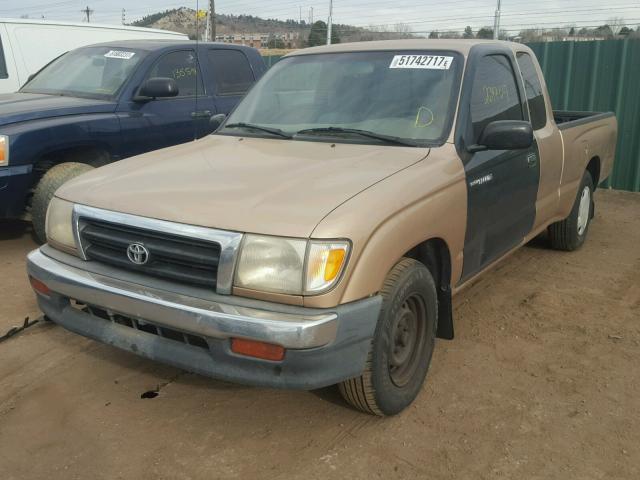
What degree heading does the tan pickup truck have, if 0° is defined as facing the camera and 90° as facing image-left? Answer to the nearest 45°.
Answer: approximately 45°

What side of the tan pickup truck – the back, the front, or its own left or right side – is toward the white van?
right

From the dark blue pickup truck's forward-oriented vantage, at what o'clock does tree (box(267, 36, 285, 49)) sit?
The tree is roughly at 5 o'clock from the dark blue pickup truck.

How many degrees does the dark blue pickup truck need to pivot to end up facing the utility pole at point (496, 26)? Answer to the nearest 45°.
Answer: approximately 180°

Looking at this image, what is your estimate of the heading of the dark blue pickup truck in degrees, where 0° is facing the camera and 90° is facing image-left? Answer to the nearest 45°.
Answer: approximately 45°

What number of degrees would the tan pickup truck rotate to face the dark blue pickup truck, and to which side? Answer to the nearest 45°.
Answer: approximately 90° to its right

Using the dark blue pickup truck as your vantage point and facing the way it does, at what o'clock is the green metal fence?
The green metal fence is roughly at 7 o'clock from the dark blue pickup truck.

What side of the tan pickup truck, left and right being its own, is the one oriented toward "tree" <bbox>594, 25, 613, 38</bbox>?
back
